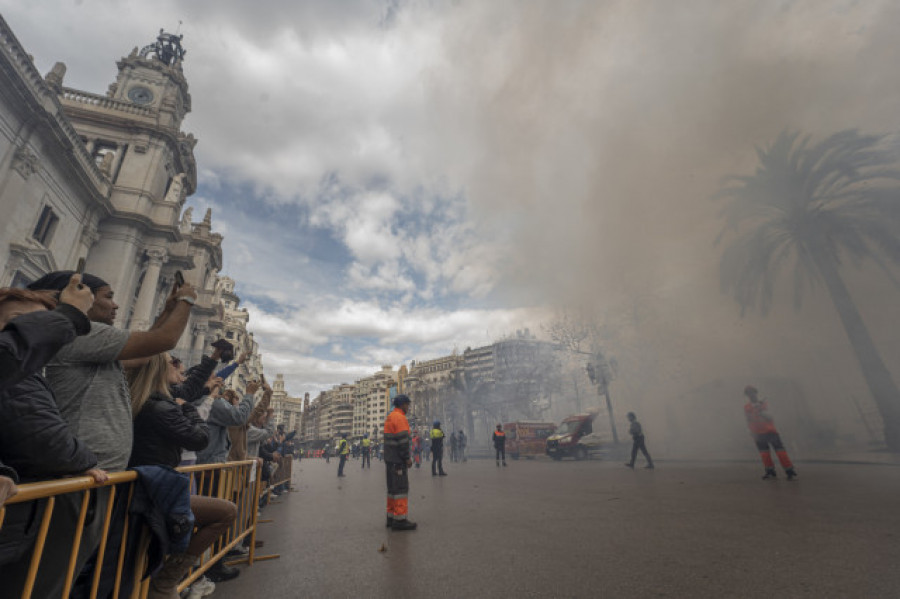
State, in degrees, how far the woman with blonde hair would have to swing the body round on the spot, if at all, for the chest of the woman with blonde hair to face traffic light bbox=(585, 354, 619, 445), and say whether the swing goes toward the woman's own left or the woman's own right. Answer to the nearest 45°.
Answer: approximately 45° to the woman's own left

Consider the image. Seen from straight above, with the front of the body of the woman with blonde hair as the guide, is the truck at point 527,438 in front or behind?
in front

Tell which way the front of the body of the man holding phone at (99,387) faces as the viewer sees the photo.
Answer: to the viewer's right

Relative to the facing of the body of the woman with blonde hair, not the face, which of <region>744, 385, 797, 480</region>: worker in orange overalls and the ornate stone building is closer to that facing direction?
the worker in orange overalls

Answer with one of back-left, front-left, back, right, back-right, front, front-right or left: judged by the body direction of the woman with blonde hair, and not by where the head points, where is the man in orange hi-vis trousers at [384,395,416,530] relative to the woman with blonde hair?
front-left

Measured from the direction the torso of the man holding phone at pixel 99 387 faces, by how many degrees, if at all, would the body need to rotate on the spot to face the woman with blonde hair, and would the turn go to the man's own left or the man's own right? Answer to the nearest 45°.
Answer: approximately 45° to the man's own left

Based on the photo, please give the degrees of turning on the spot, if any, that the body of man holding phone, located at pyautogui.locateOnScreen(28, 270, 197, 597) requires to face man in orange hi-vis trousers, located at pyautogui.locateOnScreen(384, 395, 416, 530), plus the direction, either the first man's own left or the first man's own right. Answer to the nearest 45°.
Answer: approximately 45° to the first man's own left

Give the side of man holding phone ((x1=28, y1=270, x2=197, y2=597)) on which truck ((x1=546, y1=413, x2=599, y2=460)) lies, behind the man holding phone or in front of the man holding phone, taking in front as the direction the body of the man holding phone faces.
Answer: in front

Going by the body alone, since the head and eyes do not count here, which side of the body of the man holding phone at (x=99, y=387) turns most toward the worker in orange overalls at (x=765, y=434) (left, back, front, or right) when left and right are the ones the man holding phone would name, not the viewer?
front

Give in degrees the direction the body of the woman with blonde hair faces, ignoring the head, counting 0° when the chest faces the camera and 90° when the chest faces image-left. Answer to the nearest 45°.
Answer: approximately 270°
